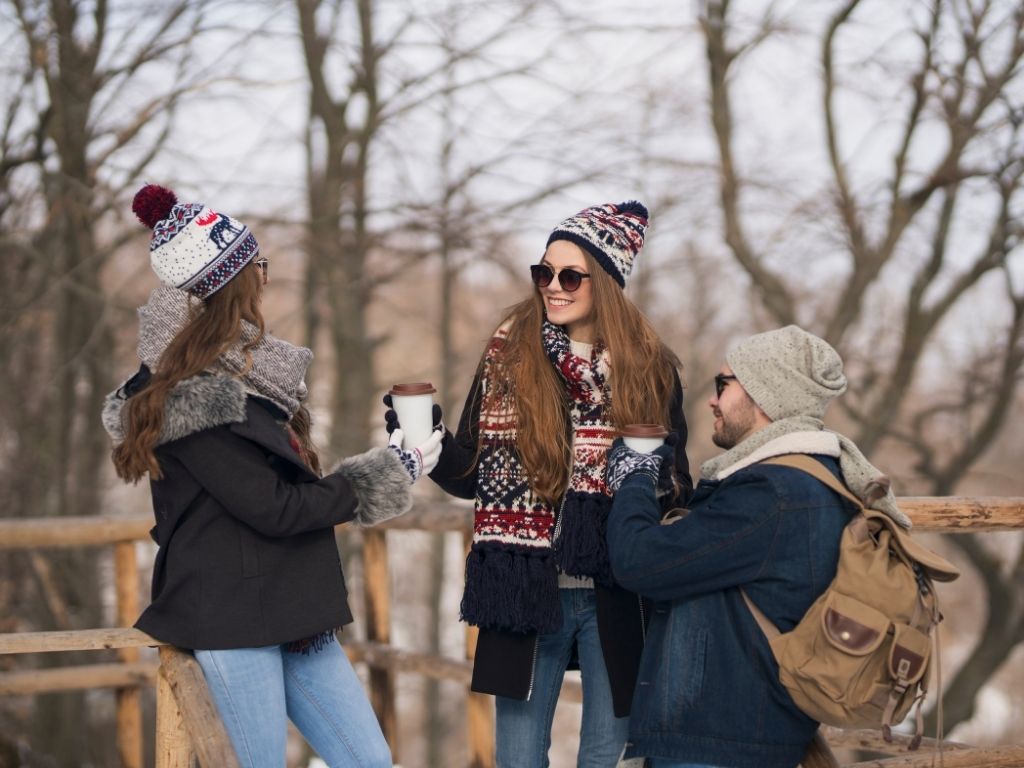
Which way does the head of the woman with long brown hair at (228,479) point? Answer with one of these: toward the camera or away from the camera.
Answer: away from the camera

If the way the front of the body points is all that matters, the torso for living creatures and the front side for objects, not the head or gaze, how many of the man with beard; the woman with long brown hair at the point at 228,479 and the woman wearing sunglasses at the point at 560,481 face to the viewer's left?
1

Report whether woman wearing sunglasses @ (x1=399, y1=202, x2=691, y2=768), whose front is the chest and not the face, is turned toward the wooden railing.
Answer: no

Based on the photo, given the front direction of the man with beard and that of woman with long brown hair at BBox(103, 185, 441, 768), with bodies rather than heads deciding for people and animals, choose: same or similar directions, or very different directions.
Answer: very different directions

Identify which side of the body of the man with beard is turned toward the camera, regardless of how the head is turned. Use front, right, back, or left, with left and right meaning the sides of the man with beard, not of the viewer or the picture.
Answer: left

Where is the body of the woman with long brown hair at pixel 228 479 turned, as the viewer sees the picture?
to the viewer's right

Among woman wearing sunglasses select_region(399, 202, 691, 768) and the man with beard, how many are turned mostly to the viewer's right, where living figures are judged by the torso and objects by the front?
0

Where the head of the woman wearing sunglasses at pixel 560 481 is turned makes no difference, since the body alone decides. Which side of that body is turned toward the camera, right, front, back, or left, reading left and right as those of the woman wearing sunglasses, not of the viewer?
front

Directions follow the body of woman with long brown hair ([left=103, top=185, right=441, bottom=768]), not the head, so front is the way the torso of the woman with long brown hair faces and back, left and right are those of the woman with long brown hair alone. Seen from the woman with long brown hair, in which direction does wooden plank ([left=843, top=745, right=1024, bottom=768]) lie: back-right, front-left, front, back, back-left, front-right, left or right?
front

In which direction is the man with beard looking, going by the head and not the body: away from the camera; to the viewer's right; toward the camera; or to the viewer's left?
to the viewer's left

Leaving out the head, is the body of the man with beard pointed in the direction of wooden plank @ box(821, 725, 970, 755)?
no

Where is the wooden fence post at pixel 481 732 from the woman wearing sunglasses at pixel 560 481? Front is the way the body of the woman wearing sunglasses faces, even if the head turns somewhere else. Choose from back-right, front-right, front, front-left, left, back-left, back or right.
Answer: back

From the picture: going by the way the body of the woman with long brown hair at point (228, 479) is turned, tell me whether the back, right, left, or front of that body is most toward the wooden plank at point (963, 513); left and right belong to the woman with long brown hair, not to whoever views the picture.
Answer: front
